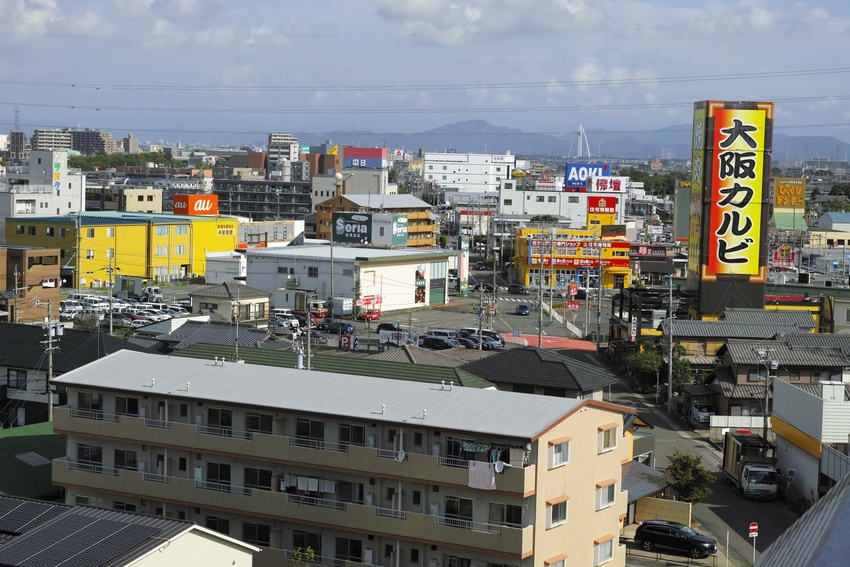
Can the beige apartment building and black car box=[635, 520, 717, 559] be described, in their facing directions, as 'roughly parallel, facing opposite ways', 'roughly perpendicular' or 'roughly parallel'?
roughly perpendicular

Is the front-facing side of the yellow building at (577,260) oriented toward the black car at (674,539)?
yes

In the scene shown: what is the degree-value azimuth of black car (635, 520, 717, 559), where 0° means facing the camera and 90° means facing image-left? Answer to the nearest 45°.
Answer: approximately 315°

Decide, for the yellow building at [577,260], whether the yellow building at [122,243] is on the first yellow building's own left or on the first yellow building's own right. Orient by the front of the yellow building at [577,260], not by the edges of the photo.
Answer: on the first yellow building's own right

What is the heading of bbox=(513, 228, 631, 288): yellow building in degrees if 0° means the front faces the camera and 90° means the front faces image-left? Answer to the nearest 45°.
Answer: approximately 0°

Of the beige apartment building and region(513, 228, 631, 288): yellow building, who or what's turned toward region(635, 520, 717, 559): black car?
the yellow building

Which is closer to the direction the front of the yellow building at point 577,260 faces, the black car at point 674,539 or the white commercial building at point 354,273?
the black car

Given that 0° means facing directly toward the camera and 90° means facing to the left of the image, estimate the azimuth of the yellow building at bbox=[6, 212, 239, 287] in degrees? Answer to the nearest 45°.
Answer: approximately 315°
